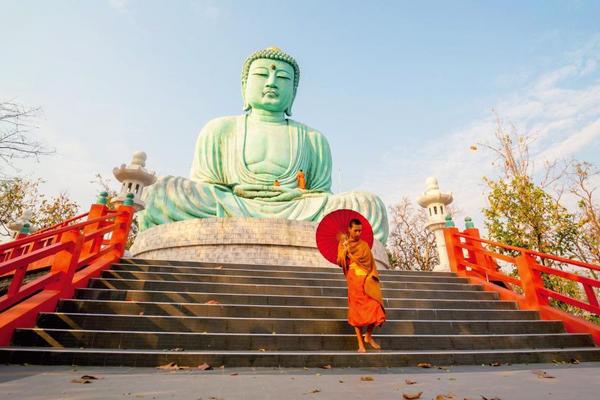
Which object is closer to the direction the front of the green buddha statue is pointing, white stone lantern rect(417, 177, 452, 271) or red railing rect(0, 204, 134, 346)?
the red railing

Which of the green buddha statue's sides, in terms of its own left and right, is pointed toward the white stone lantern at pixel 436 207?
left

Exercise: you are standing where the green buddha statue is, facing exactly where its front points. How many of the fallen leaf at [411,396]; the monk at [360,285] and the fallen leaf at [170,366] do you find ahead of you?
3

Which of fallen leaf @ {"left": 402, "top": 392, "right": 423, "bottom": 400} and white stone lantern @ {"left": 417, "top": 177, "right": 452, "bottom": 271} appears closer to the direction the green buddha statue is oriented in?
the fallen leaf

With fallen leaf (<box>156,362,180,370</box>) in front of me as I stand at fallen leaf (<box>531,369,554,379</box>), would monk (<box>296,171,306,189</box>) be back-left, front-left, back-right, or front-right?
front-right

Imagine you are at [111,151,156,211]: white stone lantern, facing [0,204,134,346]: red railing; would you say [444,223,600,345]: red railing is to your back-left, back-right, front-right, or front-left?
front-left

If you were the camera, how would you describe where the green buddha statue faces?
facing the viewer

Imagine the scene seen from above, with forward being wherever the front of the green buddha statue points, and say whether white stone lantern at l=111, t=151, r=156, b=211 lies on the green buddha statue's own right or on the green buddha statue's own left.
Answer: on the green buddha statue's own right

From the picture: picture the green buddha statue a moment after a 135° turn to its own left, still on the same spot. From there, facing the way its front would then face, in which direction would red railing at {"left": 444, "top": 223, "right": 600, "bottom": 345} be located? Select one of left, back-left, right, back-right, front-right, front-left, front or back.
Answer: right

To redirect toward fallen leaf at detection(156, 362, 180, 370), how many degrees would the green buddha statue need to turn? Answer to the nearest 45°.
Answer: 0° — it already faces it

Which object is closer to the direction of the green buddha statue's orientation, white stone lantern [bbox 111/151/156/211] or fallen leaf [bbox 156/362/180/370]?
the fallen leaf

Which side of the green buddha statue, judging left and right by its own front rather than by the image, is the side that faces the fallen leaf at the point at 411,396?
front

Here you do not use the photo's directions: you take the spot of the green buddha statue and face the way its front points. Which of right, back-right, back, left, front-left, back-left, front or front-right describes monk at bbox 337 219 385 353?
front
